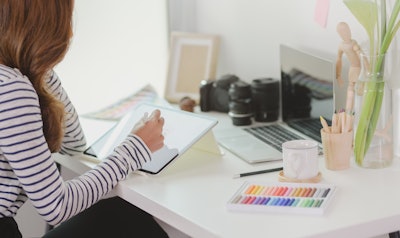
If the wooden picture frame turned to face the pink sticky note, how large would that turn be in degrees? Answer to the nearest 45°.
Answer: approximately 45° to its left

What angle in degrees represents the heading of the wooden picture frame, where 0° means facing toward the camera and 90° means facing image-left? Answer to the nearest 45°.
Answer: approximately 0°

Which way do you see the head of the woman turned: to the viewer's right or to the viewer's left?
to the viewer's right

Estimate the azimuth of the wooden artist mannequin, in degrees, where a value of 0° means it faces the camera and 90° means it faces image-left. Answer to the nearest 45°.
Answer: approximately 45°
